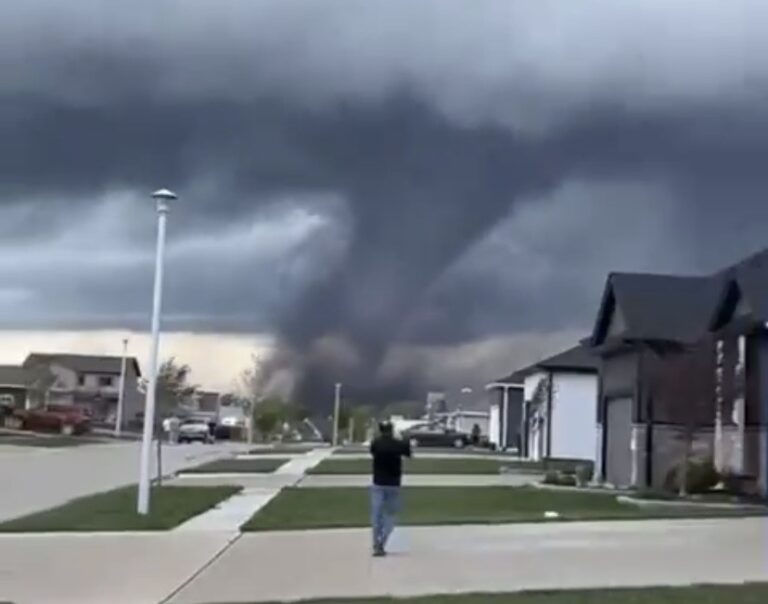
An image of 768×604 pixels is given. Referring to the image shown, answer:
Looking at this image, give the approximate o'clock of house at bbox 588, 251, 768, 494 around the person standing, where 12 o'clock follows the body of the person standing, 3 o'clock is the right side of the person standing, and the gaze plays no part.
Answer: The house is roughly at 1 o'clock from the person standing.

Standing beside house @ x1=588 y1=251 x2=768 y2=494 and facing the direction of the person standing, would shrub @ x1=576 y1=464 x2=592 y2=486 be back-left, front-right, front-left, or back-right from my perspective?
back-right

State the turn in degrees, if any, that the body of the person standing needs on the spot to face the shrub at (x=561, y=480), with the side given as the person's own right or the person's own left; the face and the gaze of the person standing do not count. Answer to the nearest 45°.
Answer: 0° — they already face it

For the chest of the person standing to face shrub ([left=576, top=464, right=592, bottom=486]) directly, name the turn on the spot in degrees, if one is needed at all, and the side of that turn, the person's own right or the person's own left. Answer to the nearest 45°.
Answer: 0° — they already face it

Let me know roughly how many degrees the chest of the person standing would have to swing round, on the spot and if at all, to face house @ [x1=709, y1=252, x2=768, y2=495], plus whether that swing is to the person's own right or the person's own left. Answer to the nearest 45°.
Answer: approximately 45° to the person's own right

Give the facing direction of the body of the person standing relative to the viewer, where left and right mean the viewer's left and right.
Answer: facing away from the viewer

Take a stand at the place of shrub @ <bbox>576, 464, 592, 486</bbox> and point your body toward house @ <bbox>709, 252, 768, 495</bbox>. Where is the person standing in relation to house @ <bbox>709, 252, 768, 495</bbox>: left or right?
right

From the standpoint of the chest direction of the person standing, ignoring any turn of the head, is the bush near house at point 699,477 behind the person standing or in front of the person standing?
in front
